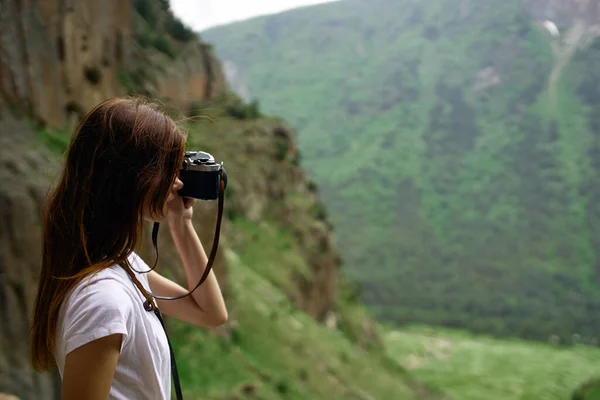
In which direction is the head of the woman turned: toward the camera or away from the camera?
away from the camera

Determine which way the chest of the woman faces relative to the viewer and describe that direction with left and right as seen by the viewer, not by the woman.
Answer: facing to the right of the viewer
